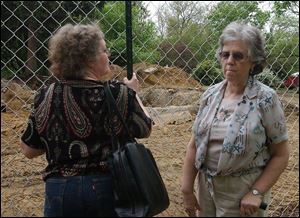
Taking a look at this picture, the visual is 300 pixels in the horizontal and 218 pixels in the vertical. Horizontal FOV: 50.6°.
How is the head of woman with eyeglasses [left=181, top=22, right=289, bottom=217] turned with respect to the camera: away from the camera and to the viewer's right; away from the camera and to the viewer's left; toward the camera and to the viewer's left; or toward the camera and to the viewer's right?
toward the camera and to the viewer's left

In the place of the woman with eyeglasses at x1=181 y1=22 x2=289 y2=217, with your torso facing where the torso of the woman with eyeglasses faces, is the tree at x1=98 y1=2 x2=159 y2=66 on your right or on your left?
on your right

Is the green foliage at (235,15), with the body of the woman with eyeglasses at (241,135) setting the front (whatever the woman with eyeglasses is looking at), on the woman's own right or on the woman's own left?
on the woman's own right

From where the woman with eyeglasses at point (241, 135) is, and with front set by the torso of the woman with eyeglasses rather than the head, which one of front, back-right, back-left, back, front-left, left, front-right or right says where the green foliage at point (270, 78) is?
back-right

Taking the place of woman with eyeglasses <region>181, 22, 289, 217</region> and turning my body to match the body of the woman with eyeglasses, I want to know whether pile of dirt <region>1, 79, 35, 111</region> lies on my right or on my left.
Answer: on my right

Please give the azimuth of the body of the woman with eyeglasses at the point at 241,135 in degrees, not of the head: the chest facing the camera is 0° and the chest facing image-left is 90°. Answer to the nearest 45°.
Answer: approximately 45°

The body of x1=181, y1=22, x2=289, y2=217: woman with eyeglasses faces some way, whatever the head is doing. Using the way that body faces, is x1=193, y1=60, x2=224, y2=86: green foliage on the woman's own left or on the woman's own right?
on the woman's own right

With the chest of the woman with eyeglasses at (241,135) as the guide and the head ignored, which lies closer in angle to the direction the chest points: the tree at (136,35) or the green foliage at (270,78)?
the tree
